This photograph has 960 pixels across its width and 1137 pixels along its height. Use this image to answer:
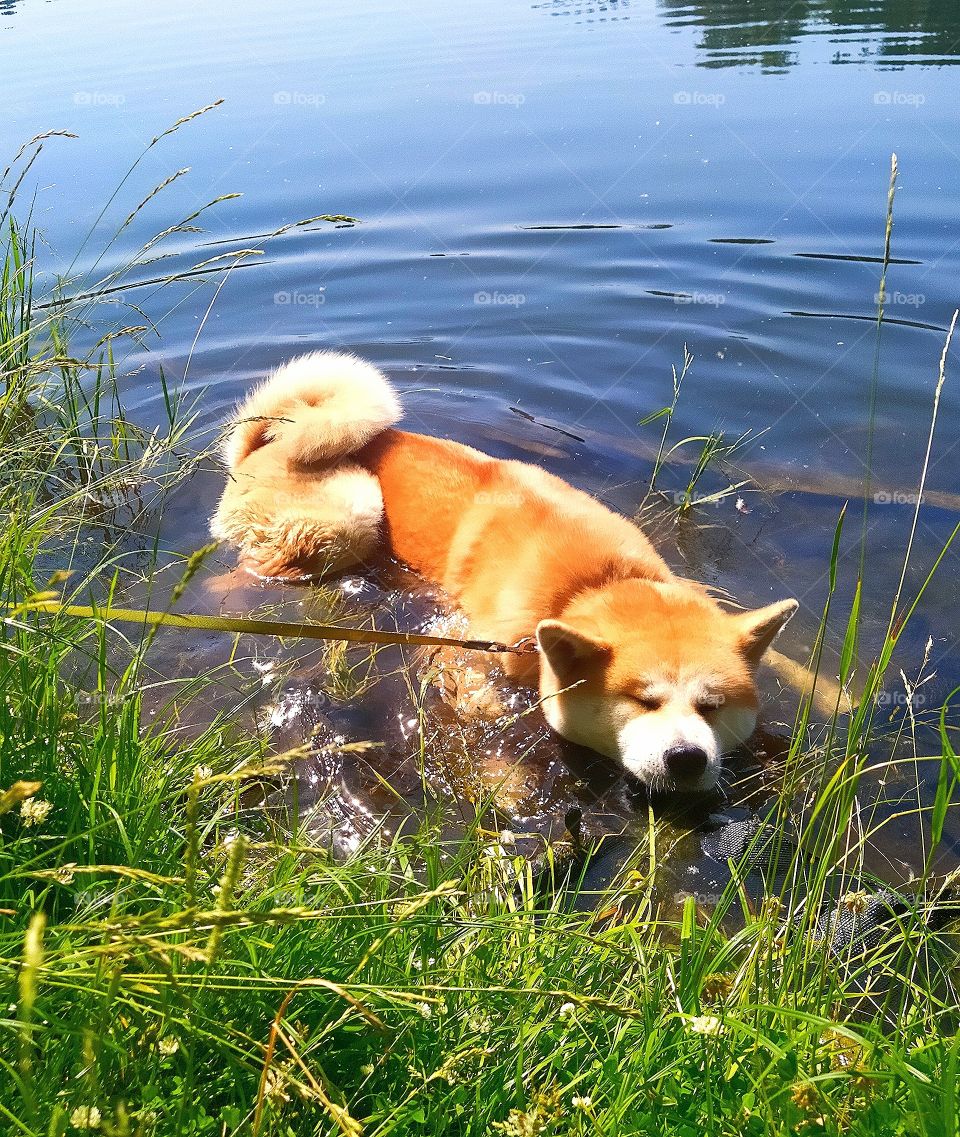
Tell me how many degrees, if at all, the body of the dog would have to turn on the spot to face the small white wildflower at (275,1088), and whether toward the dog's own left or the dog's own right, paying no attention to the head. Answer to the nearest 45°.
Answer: approximately 45° to the dog's own right

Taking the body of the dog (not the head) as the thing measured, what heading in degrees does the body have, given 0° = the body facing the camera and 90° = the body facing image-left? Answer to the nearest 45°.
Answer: approximately 315°

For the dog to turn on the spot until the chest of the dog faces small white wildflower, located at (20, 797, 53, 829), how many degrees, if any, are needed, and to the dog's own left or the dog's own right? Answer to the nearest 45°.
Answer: approximately 45° to the dog's own right

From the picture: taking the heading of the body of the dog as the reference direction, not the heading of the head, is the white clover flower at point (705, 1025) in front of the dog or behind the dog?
in front
